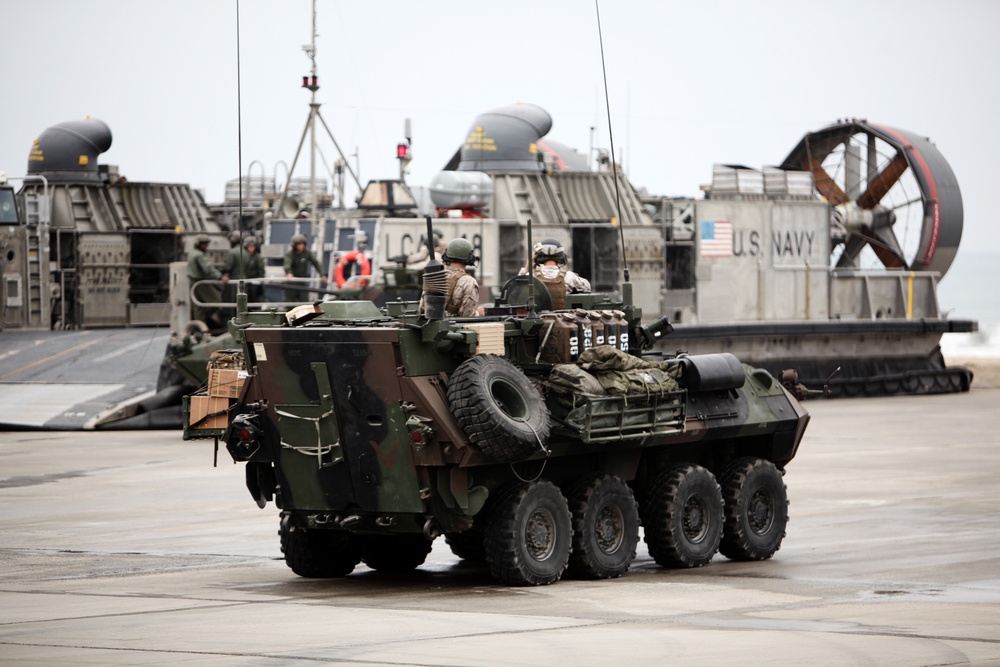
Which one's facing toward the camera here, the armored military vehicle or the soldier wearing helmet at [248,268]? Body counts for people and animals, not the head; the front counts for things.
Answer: the soldier wearing helmet

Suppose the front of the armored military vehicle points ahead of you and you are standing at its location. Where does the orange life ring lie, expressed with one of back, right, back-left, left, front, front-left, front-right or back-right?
front-left

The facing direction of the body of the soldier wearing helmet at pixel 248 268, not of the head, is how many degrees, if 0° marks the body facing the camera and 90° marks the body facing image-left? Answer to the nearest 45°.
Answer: approximately 0°

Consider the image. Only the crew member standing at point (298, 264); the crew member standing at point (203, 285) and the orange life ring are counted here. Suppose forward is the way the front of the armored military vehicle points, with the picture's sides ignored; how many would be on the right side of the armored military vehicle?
0

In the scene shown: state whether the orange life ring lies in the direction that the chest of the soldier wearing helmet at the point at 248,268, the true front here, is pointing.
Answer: no

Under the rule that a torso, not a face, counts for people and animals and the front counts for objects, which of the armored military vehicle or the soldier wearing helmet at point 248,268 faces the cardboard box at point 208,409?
the soldier wearing helmet

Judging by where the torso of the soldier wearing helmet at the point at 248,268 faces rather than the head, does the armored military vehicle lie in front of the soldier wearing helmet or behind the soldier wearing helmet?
in front

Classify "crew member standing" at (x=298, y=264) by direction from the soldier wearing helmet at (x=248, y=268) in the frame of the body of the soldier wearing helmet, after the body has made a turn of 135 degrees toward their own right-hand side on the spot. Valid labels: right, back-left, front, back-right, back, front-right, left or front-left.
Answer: back

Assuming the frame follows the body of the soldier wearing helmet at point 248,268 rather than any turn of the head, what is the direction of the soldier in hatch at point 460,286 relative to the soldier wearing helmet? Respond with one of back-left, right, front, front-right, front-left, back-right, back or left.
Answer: front

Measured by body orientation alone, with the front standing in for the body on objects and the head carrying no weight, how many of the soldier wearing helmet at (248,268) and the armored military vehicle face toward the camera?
1

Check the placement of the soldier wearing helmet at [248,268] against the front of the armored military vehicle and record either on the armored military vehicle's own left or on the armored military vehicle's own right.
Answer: on the armored military vehicle's own left

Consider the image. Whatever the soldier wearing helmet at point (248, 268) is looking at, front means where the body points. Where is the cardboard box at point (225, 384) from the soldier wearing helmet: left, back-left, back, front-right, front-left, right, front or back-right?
front

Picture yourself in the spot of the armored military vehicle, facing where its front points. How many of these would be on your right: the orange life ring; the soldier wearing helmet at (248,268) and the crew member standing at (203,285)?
0

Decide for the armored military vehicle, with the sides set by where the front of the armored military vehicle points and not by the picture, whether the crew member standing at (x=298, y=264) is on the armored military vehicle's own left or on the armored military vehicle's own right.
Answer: on the armored military vehicle's own left

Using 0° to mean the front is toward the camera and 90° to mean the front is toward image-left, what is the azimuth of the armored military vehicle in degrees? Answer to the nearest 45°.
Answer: approximately 225°

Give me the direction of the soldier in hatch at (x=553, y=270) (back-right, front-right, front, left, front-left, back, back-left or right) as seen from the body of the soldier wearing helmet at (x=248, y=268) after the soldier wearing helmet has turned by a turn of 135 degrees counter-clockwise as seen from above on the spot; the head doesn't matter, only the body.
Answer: back-right
